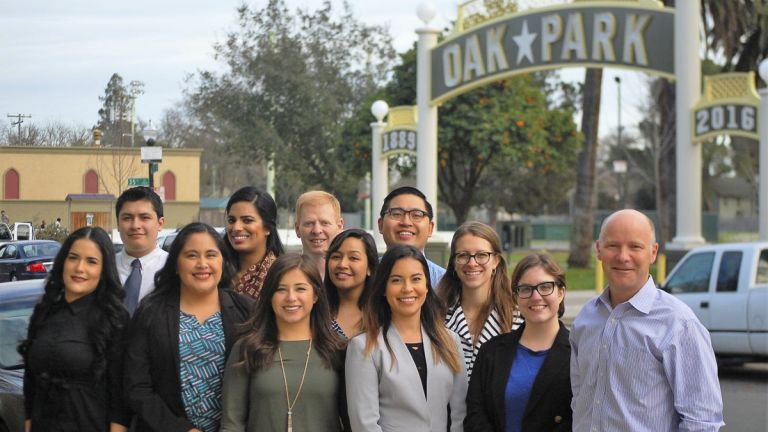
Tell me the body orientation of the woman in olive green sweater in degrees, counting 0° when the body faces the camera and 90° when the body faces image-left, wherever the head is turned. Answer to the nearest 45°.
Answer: approximately 0°

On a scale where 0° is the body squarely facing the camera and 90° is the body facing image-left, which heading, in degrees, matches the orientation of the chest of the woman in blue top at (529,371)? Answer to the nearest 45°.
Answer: approximately 45°

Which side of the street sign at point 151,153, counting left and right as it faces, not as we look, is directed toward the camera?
front

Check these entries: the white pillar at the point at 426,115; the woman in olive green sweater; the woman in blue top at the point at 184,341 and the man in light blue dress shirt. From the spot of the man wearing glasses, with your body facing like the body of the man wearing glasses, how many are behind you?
1

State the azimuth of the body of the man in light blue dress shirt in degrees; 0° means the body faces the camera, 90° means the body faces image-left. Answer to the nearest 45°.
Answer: approximately 45°

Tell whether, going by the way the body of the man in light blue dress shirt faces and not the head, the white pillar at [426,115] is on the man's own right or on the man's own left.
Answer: on the man's own right

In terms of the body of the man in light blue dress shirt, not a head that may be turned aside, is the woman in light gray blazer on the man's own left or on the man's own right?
on the man's own right

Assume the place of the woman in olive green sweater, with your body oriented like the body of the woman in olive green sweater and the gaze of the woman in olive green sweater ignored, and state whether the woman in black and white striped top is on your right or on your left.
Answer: on your left
